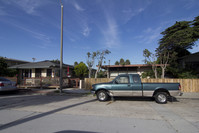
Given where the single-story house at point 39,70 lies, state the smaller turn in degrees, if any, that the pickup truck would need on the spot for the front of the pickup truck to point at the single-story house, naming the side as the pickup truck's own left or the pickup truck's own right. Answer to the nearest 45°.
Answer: approximately 45° to the pickup truck's own right

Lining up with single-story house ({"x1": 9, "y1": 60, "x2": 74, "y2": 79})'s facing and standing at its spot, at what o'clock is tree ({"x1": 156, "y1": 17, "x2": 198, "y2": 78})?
The tree is roughly at 10 o'clock from the single-story house.

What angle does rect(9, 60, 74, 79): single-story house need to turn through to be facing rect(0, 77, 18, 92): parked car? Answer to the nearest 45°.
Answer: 0° — it already faces it

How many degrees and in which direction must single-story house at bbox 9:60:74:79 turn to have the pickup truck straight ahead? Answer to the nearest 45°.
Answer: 0° — it already faces it

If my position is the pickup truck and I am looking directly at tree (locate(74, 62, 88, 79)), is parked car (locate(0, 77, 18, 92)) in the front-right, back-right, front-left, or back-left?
front-left

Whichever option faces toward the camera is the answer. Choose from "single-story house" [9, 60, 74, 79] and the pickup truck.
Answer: the single-story house

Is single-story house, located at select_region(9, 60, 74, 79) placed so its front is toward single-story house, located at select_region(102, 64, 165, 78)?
no

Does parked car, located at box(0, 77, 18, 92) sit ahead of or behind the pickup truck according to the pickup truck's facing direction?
ahead

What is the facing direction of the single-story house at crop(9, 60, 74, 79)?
toward the camera

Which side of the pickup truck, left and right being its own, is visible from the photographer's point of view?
left

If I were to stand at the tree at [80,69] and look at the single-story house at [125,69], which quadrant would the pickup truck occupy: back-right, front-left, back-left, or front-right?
front-right

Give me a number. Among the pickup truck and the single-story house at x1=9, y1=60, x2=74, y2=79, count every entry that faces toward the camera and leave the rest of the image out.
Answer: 1

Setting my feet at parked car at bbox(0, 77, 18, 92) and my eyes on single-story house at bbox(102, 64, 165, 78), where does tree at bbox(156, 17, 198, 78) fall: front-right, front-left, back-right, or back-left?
front-right
